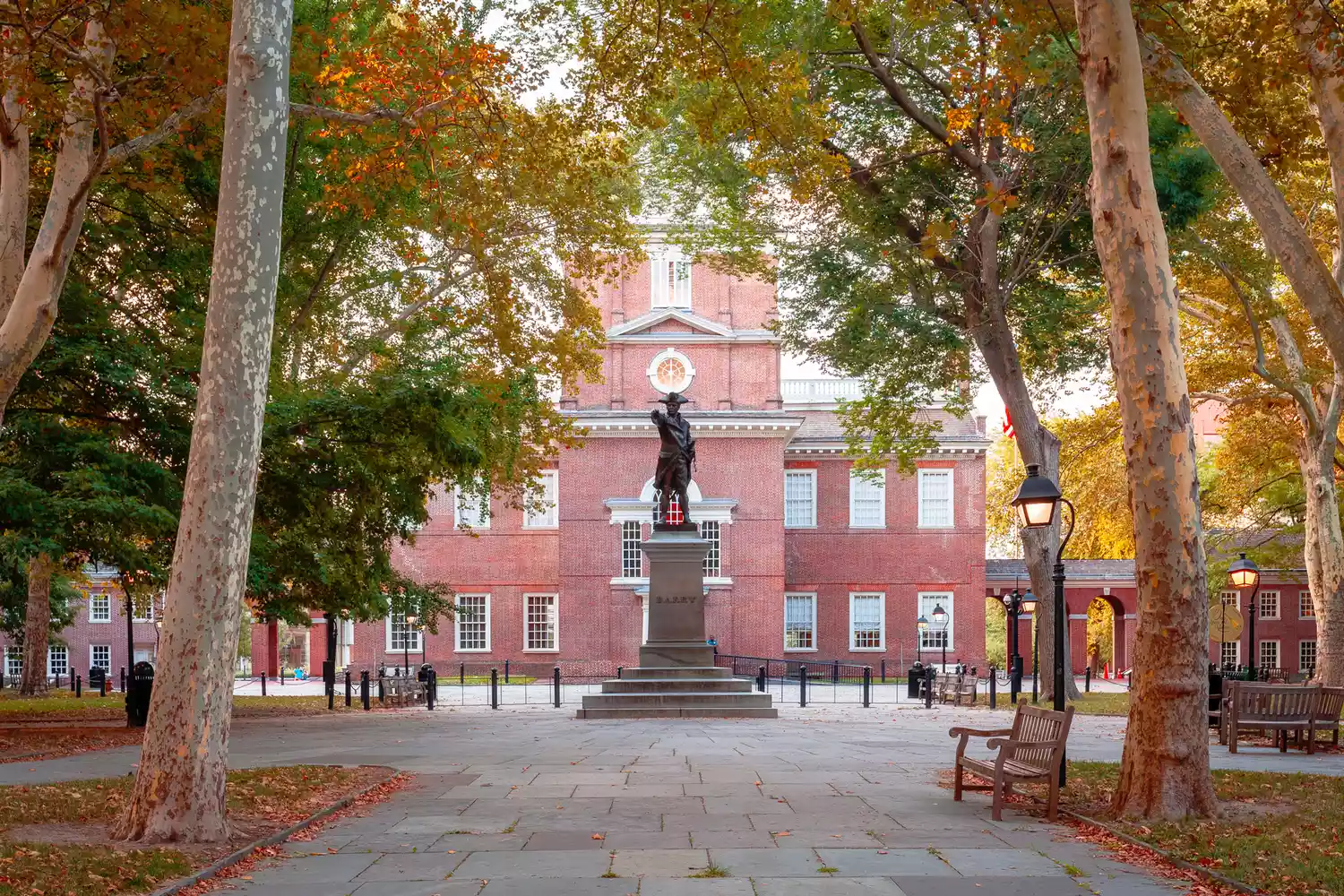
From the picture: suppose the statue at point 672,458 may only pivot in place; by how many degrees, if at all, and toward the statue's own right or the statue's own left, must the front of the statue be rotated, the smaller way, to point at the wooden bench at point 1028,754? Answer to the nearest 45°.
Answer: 0° — it already faces it

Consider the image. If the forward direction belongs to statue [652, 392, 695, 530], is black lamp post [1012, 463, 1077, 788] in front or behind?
in front

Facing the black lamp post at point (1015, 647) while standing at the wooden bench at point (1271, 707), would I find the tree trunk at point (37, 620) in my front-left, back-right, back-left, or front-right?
front-left

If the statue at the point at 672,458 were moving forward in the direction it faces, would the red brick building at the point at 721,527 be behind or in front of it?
behind

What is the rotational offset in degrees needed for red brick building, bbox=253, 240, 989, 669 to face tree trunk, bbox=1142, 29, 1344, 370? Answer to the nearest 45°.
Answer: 0° — it already faces it

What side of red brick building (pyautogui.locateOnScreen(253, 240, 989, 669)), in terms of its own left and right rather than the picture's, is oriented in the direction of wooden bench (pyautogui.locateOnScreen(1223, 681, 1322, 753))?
front

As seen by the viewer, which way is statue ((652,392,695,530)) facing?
toward the camera

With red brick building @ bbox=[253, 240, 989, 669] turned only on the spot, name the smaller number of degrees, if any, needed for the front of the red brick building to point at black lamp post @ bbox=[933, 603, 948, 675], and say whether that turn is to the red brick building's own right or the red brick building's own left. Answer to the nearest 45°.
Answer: approximately 45° to the red brick building's own left

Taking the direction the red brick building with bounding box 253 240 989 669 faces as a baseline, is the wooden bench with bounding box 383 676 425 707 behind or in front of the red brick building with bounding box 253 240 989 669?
in front

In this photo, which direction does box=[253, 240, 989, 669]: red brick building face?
toward the camera

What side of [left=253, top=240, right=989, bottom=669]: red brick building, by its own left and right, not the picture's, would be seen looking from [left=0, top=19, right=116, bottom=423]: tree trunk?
front

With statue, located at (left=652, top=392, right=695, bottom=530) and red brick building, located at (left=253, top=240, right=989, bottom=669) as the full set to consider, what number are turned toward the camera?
2
